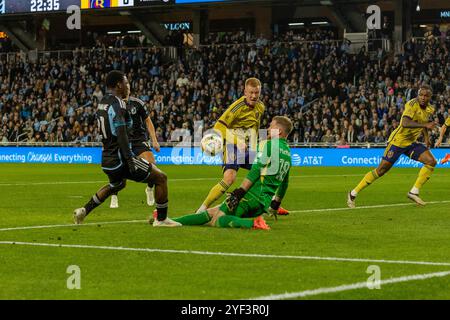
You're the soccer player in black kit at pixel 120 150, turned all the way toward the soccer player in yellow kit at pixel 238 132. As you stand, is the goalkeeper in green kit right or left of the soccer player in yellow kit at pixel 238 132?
right

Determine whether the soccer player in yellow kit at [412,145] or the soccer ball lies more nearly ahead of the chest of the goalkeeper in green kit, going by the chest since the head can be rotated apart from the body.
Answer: the soccer ball

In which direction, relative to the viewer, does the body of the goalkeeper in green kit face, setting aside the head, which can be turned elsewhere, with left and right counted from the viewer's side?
facing away from the viewer and to the left of the viewer

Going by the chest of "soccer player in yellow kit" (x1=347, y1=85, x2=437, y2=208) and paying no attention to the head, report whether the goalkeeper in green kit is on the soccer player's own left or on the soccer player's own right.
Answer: on the soccer player's own right

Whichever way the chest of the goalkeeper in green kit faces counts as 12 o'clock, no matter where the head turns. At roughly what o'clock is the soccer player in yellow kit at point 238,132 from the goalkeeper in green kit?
The soccer player in yellow kit is roughly at 1 o'clock from the goalkeeper in green kit.
